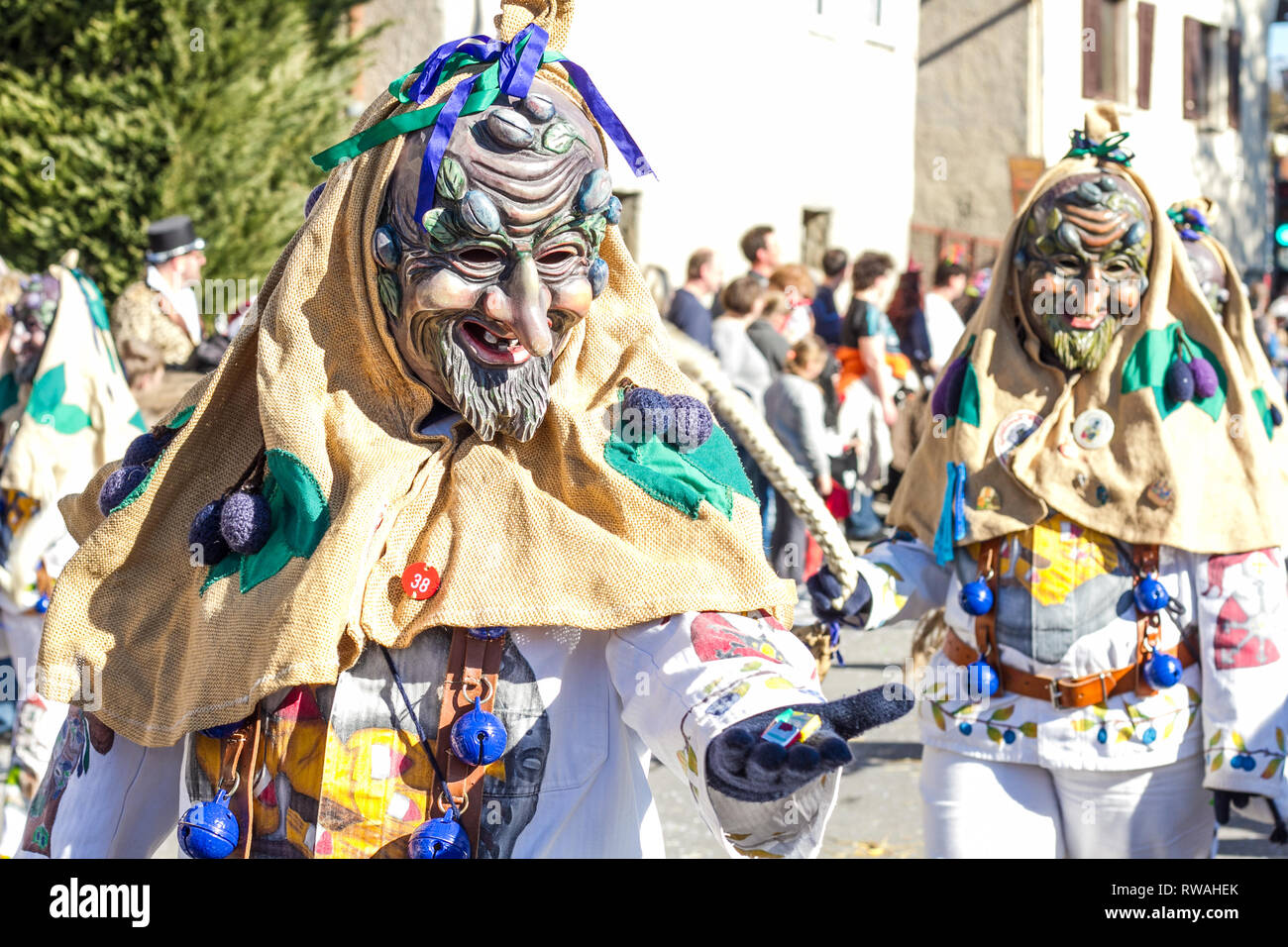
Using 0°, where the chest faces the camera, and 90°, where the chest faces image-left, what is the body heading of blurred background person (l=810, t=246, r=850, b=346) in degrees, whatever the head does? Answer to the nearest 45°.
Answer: approximately 225°

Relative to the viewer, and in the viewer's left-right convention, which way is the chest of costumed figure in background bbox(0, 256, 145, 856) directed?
facing to the left of the viewer

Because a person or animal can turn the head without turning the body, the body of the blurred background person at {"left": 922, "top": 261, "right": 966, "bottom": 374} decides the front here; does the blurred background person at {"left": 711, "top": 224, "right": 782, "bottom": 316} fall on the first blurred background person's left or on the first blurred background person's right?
on the first blurred background person's right

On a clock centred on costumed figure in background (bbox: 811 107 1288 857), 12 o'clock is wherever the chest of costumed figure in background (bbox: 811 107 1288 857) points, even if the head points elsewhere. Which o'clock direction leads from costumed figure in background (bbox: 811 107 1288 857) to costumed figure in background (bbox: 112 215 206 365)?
costumed figure in background (bbox: 112 215 206 365) is roughly at 4 o'clock from costumed figure in background (bbox: 811 107 1288 857).
